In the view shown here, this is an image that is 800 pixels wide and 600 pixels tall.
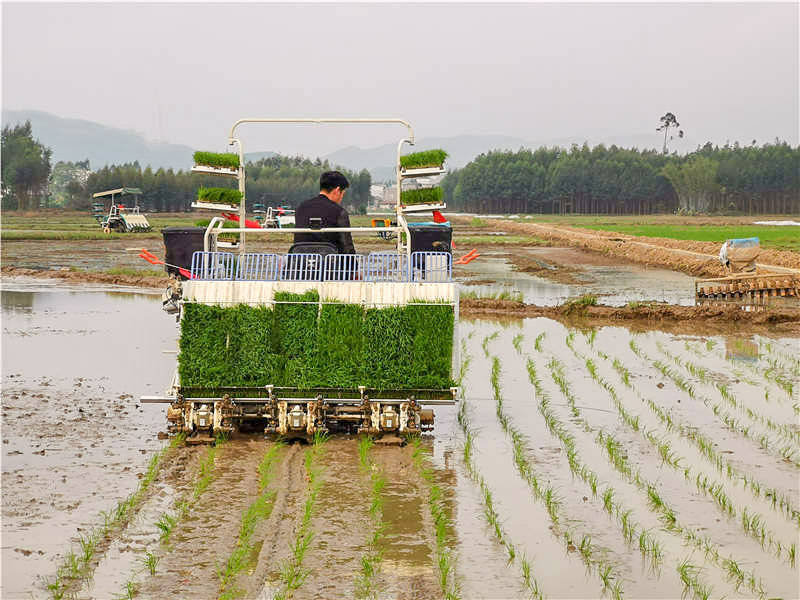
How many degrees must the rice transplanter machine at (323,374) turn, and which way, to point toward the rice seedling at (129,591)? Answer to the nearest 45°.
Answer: approximately 180°

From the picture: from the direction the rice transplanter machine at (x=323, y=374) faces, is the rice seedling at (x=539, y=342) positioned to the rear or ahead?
ahead

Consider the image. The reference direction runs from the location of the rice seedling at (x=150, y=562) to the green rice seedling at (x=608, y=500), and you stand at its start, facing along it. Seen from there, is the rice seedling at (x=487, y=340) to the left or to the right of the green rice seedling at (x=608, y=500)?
left

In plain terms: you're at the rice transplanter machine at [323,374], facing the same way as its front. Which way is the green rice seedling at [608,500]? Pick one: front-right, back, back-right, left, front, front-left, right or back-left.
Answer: back-right

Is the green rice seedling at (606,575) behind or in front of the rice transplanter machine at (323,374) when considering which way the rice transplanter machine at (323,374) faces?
behind

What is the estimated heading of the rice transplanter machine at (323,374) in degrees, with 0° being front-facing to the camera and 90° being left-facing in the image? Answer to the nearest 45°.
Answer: approximately 180°

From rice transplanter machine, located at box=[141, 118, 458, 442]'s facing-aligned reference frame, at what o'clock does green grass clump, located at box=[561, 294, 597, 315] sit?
The green grass clump is roughly at 1 o'clock from the rice transplanter machine.
